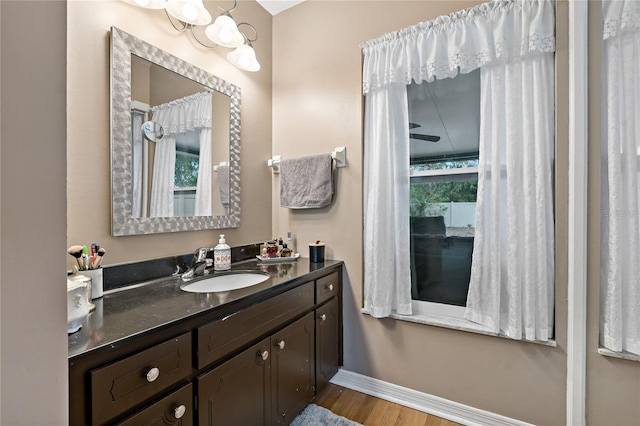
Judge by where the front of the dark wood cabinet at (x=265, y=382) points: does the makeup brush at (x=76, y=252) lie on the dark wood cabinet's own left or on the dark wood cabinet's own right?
on the dark wood cabinet's own right

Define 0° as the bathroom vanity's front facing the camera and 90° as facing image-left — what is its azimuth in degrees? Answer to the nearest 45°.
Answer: approximately 315°

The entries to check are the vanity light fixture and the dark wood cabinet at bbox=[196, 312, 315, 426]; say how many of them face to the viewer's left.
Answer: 0

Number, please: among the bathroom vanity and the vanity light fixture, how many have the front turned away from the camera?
0
